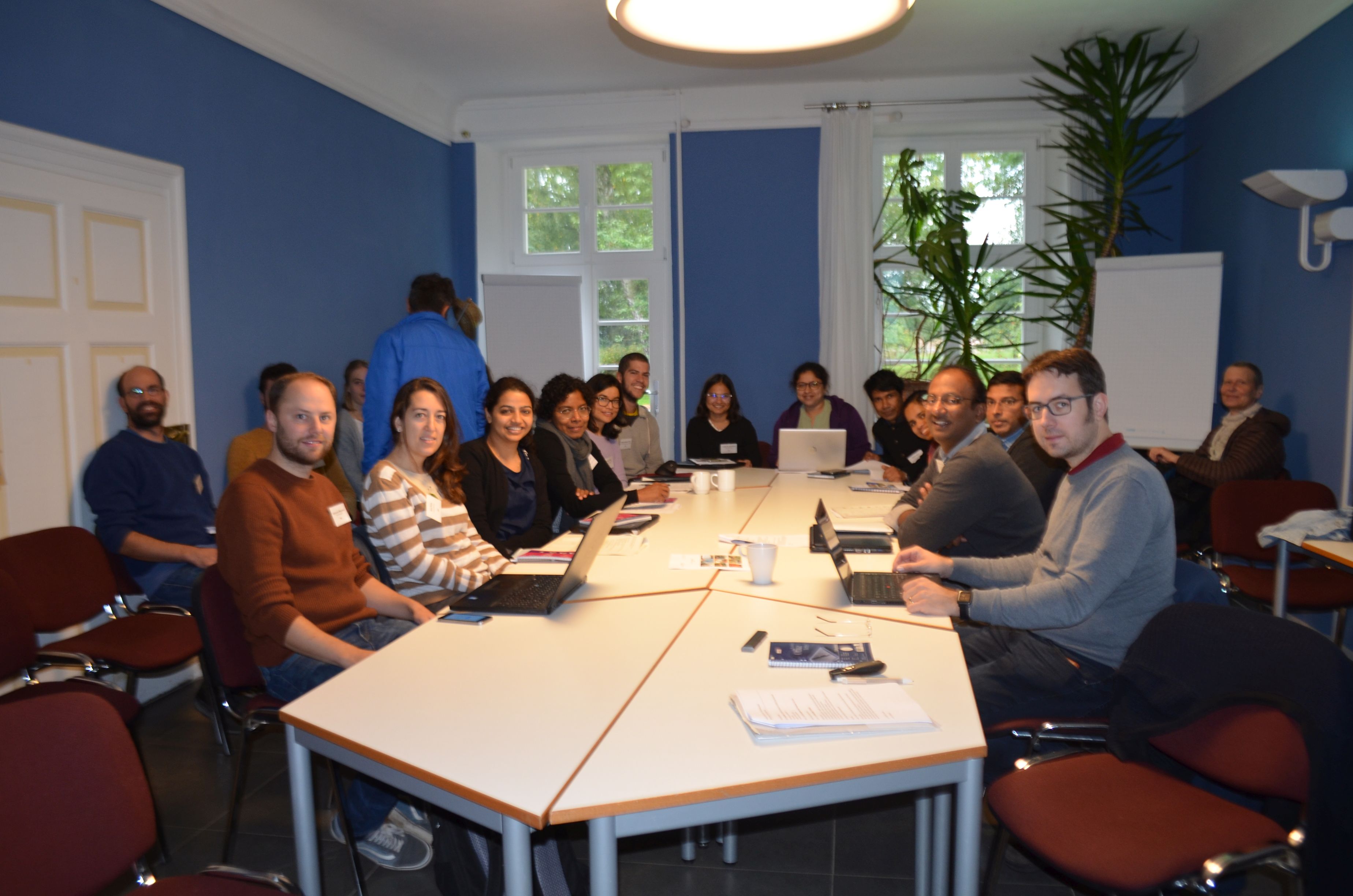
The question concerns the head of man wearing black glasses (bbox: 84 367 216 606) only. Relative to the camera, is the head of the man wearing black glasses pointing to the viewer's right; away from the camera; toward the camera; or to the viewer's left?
toward the camera

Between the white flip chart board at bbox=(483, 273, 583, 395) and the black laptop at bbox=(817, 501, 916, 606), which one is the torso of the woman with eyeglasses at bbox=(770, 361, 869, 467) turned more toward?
the black laptop

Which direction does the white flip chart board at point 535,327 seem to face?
toward the camera

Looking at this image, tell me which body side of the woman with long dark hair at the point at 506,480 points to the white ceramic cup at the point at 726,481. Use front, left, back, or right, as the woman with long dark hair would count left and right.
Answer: left

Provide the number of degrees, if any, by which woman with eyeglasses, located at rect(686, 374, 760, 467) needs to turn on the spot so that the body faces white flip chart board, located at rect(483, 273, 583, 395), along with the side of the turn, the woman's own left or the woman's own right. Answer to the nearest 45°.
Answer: approximately 135° to the woman's own right

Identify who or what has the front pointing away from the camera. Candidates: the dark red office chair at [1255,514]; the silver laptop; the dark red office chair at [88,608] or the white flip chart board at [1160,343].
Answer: the silver laptop

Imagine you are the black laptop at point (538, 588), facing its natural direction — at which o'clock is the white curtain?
The white curtain is roughly at 4 o'clock from the black laptop.

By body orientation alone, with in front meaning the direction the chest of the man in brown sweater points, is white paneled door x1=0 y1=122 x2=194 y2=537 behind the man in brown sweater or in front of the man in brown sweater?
behind

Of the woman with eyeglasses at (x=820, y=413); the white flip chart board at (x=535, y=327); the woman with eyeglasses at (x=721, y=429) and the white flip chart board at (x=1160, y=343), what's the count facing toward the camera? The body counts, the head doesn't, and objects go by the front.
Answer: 4

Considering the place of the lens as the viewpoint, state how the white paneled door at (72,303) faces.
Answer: facing the viewer and to the right of the viewer

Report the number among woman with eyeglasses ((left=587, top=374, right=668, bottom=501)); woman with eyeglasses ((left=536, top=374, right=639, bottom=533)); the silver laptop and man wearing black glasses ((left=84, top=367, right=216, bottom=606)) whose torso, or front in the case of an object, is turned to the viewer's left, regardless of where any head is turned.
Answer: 0

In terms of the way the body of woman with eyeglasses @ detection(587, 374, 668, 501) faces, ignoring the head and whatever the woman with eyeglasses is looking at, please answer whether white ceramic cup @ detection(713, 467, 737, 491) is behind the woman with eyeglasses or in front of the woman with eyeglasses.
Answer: in front

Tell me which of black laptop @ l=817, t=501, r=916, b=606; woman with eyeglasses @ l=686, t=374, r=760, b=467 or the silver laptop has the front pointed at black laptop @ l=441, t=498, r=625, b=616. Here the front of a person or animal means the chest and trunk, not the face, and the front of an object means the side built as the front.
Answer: the woman with eyeglasses

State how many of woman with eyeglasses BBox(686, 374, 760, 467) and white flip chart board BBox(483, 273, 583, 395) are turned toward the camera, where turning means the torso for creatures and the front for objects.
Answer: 2

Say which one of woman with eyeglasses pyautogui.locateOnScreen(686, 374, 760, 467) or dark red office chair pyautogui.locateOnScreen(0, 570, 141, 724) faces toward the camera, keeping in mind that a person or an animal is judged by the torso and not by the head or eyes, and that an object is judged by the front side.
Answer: the woman with eyeglasses

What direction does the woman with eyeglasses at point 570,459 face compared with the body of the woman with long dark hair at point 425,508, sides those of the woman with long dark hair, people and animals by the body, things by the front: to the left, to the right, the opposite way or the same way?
the same way

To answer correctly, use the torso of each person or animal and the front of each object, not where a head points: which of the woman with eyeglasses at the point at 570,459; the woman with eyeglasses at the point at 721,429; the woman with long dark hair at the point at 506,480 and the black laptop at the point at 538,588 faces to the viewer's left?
the black laptop

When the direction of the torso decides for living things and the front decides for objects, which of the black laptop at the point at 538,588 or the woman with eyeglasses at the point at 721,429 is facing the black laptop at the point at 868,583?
the woman with eyeglasses
